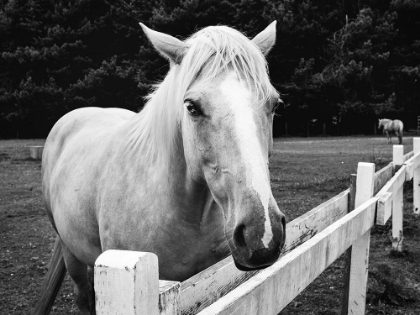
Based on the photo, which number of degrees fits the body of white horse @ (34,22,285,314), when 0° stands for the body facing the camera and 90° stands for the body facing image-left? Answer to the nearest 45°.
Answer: approximately 315°
